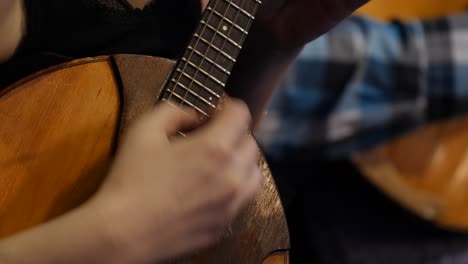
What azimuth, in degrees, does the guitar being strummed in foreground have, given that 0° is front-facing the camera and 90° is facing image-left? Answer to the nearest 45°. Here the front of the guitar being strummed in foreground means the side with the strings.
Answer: approximately 0°

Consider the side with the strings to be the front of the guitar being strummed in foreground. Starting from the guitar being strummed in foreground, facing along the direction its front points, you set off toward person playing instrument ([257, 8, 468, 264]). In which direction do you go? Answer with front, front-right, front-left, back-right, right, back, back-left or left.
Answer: back-left
